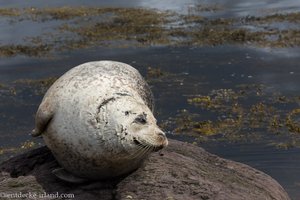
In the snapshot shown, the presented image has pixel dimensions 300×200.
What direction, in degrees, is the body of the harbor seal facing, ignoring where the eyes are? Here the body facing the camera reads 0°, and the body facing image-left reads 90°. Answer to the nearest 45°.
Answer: approximately 315°
